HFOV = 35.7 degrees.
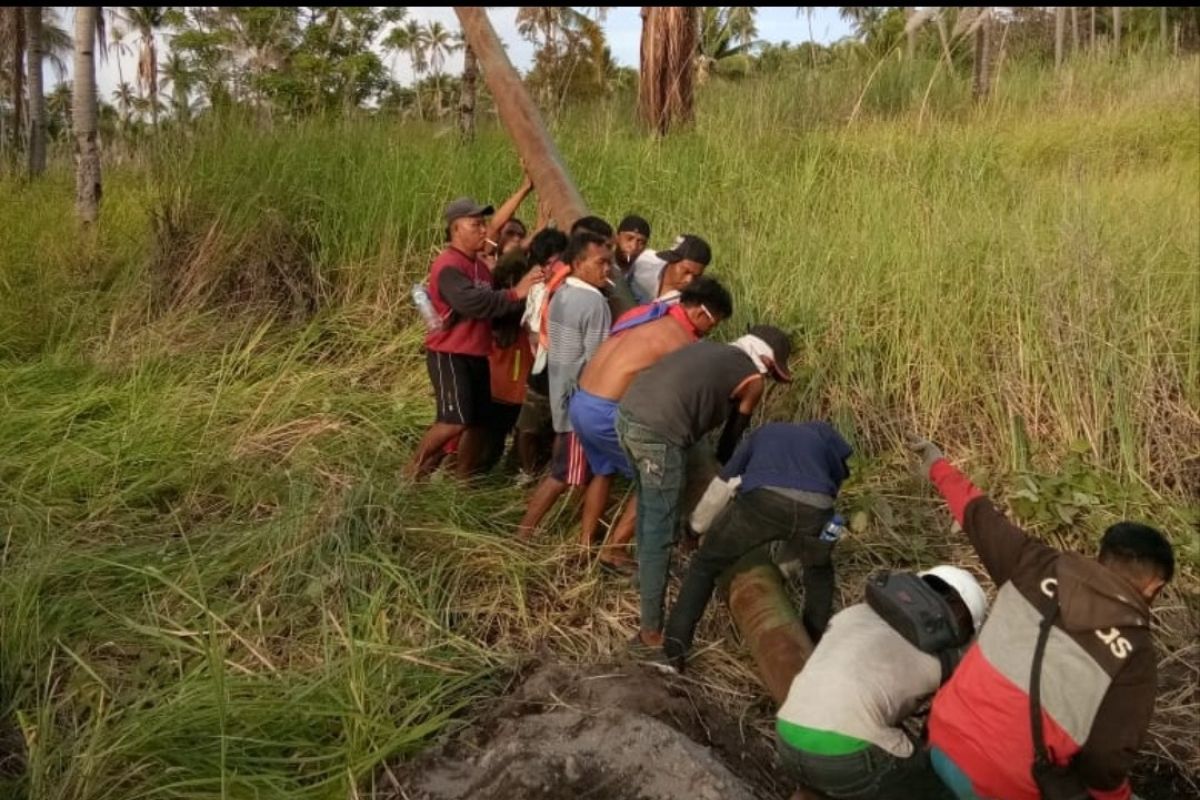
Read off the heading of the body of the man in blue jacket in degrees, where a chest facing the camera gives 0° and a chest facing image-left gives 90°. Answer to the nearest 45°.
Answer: approximately 180°

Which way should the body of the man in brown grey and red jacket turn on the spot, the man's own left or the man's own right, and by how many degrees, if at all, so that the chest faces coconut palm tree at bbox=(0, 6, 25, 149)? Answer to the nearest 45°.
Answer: approximately 90° to the man's own left

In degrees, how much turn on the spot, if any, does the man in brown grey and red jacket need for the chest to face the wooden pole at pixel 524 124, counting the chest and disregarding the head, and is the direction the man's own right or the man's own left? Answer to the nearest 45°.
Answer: approximately 90° to the man's own left

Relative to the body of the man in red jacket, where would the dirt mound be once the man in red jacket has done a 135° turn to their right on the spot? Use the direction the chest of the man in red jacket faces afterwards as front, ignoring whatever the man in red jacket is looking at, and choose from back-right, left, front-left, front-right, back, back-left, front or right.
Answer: front-left

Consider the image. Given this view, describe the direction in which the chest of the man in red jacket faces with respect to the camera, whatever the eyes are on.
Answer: to the viewer's right

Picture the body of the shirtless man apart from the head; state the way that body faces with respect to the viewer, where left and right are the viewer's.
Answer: facing to the right of the viewer

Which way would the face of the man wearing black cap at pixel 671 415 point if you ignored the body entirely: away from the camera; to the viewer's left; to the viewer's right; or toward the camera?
to the viewer's right

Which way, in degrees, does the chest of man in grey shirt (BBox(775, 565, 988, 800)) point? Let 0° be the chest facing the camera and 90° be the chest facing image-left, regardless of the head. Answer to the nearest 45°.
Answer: approximately 225°
